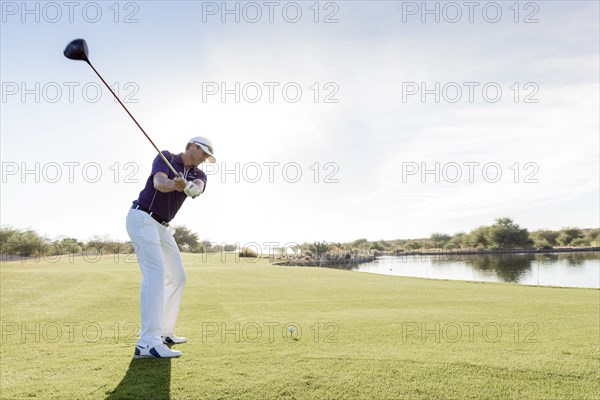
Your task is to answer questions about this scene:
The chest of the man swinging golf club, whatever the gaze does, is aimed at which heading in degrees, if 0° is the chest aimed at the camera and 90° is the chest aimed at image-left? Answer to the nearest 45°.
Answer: approximately 315°

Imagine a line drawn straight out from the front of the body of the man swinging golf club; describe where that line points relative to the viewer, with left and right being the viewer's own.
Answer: facing the viewer and to the right of the viewer
